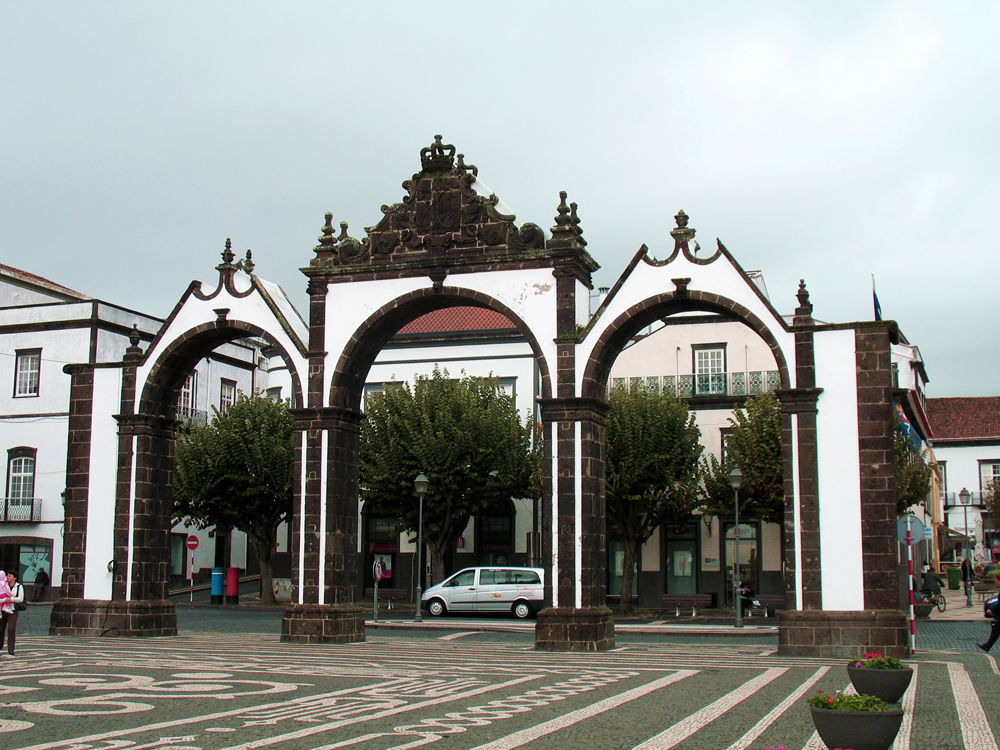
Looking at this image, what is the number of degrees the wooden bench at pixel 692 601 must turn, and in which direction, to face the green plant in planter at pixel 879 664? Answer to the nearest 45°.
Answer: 0° — it already faces it

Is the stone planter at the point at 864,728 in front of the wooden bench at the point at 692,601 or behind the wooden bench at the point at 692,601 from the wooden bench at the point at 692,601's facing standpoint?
in front

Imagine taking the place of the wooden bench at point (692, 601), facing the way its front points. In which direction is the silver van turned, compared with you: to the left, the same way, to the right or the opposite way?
to the right

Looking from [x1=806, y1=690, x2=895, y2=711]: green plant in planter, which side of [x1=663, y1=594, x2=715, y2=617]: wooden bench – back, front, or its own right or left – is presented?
front

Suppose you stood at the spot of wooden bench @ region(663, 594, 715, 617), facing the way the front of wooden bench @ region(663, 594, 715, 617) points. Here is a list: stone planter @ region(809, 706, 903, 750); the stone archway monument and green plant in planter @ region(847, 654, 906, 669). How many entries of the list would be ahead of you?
3

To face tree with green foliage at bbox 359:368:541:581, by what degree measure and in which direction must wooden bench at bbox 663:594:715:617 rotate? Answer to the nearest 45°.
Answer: approximately 45° to its right

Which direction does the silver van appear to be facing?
to the viewer's left

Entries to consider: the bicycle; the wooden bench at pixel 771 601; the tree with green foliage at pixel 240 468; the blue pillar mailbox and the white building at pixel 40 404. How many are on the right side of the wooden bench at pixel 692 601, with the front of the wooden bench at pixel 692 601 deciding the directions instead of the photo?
3

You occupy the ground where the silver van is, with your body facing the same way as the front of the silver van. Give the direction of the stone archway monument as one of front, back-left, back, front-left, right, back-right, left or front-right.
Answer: left

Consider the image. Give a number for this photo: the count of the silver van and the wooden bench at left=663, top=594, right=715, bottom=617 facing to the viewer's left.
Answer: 1

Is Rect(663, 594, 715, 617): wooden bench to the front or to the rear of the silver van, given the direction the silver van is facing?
to the rear

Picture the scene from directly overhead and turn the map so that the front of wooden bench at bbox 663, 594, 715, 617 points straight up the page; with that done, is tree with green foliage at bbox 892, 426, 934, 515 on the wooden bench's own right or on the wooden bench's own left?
on the wooden bench's own left

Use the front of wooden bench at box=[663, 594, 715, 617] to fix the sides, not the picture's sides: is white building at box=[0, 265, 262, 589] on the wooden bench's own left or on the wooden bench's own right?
on the wooden bench's own right

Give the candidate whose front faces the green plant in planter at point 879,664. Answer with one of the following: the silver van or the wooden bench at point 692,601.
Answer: the wooden bench

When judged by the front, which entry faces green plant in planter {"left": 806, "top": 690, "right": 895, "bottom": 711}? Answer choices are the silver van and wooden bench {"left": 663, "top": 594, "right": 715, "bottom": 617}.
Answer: the wooden bench

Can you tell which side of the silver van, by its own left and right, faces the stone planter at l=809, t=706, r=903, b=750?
left

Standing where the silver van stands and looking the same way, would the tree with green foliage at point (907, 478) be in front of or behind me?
behind
